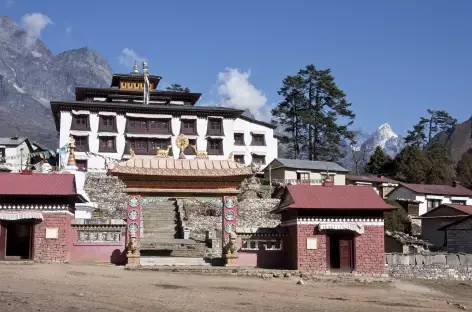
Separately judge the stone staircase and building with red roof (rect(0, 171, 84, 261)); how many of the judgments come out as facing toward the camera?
2

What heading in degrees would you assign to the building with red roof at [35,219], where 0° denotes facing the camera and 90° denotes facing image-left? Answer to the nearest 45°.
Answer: approximately 0°

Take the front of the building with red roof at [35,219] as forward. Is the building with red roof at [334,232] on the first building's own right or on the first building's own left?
on the first building's own left

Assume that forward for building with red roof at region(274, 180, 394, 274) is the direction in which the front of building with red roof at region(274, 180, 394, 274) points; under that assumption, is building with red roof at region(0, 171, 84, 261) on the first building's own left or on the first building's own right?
on the first building's own right

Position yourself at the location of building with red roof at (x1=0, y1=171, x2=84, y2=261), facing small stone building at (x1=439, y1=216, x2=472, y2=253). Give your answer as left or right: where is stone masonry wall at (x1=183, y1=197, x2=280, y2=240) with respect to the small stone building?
left

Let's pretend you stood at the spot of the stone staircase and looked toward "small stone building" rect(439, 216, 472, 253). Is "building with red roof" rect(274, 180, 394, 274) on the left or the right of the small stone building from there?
right
